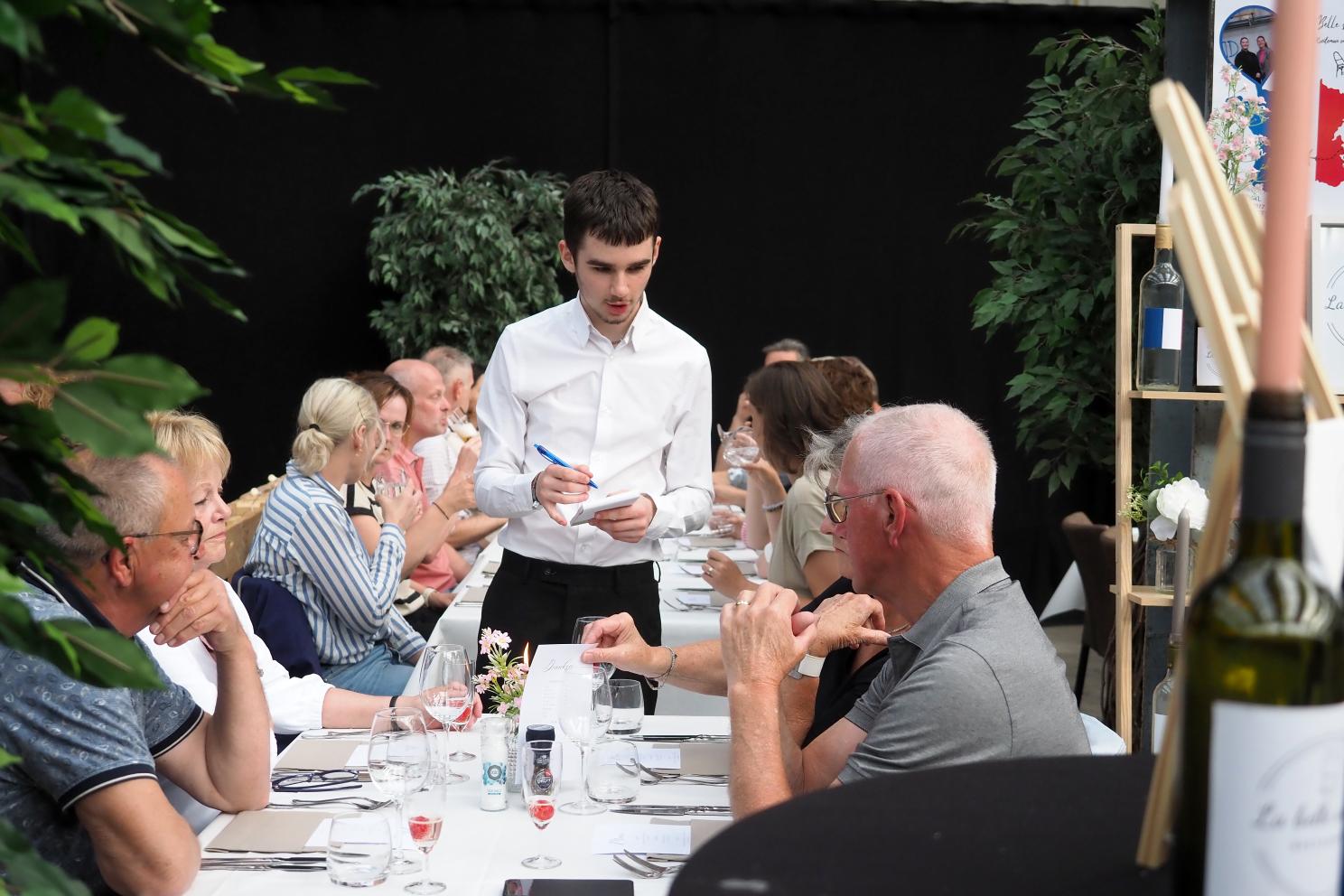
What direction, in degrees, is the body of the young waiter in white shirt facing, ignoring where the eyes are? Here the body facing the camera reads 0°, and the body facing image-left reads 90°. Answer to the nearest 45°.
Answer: approximately 0°

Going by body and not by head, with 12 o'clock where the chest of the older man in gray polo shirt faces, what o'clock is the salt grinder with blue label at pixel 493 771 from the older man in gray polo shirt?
The salt grinder with blue label is roughly at 12 o'clock from the older man in gray polo shirt.

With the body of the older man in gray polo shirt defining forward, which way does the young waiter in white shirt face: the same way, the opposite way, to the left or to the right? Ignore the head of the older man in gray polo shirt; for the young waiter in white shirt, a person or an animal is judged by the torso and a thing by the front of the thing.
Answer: to the left

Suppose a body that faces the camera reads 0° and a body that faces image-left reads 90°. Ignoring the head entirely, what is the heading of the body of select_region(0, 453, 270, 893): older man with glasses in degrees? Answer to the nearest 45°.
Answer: approximately 270°

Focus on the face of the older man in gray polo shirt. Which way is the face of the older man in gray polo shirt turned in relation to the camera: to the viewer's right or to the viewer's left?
to the viewer's left

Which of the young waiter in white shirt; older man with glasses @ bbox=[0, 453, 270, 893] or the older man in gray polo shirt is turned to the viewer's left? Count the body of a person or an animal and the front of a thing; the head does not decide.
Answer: the older man in gray polo shirt

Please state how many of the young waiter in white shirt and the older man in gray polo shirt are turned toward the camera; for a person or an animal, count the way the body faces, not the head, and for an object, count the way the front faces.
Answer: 1

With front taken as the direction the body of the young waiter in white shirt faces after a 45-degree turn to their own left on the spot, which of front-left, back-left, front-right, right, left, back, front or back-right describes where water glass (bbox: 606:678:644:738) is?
front-right

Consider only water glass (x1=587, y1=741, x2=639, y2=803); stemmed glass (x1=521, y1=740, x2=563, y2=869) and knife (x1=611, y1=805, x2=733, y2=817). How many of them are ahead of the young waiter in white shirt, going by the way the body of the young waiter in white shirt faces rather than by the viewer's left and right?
3

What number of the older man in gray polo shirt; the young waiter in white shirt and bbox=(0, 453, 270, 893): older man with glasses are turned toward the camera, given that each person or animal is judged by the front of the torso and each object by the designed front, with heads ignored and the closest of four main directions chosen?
1

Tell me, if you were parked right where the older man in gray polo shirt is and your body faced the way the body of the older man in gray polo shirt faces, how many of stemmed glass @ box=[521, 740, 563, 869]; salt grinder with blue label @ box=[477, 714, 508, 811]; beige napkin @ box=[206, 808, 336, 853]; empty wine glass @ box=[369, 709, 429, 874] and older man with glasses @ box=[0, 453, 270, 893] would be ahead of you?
5

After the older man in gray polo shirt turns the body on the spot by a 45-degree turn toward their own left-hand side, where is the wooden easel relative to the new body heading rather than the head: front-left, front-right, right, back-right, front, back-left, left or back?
front-left

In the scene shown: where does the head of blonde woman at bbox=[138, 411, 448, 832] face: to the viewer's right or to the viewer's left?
to the viewer's right

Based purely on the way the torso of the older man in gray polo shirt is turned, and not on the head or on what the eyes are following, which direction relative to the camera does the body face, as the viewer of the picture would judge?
to the viewer's left
